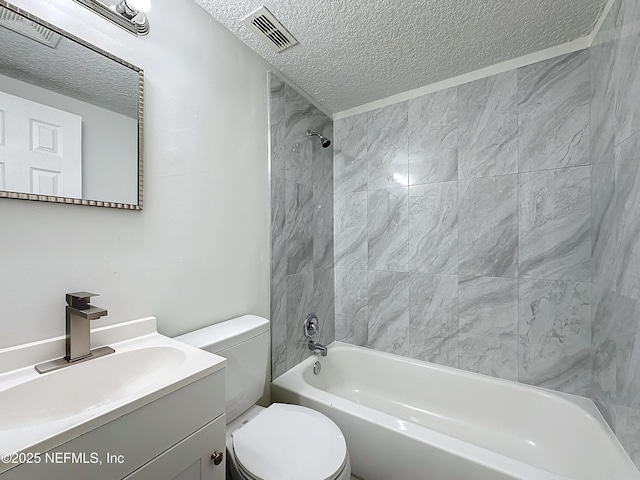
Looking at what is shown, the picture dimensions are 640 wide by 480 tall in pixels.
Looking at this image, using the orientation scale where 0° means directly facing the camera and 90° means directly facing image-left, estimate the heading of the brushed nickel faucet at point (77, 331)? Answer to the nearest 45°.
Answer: approximately 315°

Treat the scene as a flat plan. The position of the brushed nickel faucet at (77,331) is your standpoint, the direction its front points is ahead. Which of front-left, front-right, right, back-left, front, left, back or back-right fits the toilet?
front-left

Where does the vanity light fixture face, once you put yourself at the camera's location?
facing the viewer and to the right of the viewer

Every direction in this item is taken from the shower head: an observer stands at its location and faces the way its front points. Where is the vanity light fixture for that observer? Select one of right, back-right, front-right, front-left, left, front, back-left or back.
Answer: right

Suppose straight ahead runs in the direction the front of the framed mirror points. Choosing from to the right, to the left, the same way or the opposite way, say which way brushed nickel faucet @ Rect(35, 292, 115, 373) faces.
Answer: the same way

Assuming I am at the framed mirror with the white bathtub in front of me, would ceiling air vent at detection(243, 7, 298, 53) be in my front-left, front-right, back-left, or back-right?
front-left

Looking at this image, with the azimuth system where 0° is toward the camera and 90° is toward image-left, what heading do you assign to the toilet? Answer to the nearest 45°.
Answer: approximately 315°

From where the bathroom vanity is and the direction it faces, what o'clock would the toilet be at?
The toilet is roughly at 10 o'clock from the bathroom vanity.

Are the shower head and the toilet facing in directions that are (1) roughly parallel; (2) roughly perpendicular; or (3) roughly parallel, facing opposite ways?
roughly parallel

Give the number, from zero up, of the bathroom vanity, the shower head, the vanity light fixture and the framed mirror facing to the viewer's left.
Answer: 0

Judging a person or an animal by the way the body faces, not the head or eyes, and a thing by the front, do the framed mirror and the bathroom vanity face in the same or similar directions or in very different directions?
same or similar directions
